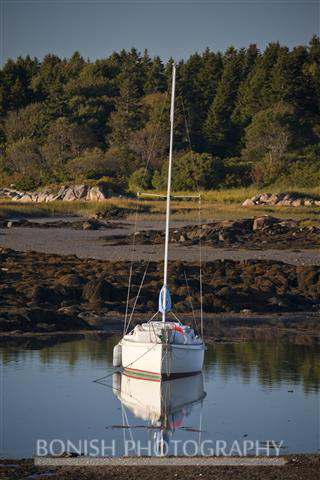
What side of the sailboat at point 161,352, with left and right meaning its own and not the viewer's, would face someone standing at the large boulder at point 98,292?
back

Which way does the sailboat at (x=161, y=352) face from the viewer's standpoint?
toward the camera
